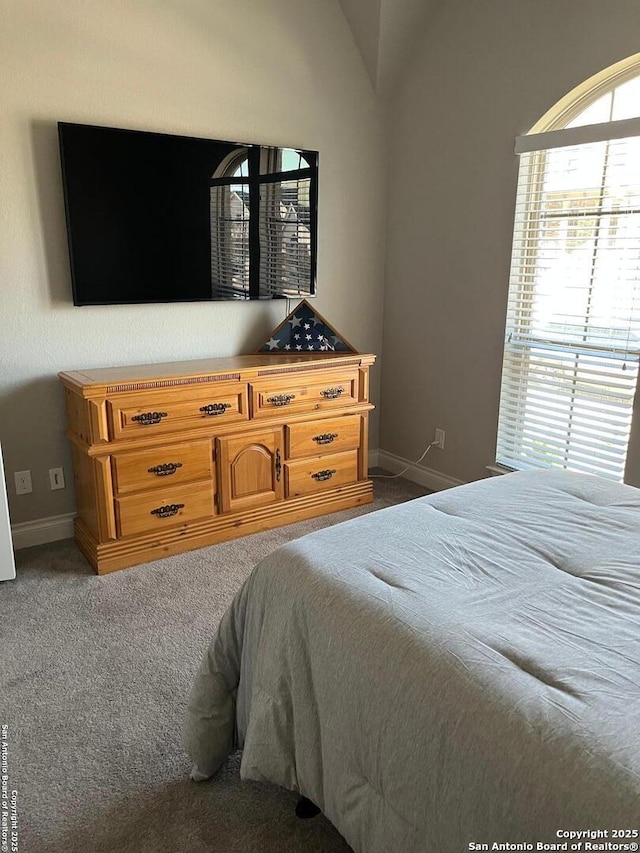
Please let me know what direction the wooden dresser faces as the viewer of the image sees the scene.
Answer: facing the viewer and to the right of the viewer

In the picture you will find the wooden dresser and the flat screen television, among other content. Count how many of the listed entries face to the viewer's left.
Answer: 0

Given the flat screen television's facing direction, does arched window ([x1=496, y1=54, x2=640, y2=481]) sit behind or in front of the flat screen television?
in front

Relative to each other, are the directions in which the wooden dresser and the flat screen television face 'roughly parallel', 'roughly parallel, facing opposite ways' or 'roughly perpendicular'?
roughly parallel

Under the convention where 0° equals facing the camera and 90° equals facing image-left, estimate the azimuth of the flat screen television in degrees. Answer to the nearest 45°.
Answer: approximately 315°

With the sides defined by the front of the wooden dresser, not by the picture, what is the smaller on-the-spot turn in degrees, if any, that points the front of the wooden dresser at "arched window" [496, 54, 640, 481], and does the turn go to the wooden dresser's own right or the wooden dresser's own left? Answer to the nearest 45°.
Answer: approximately 45° to the wooden dresser's own left
